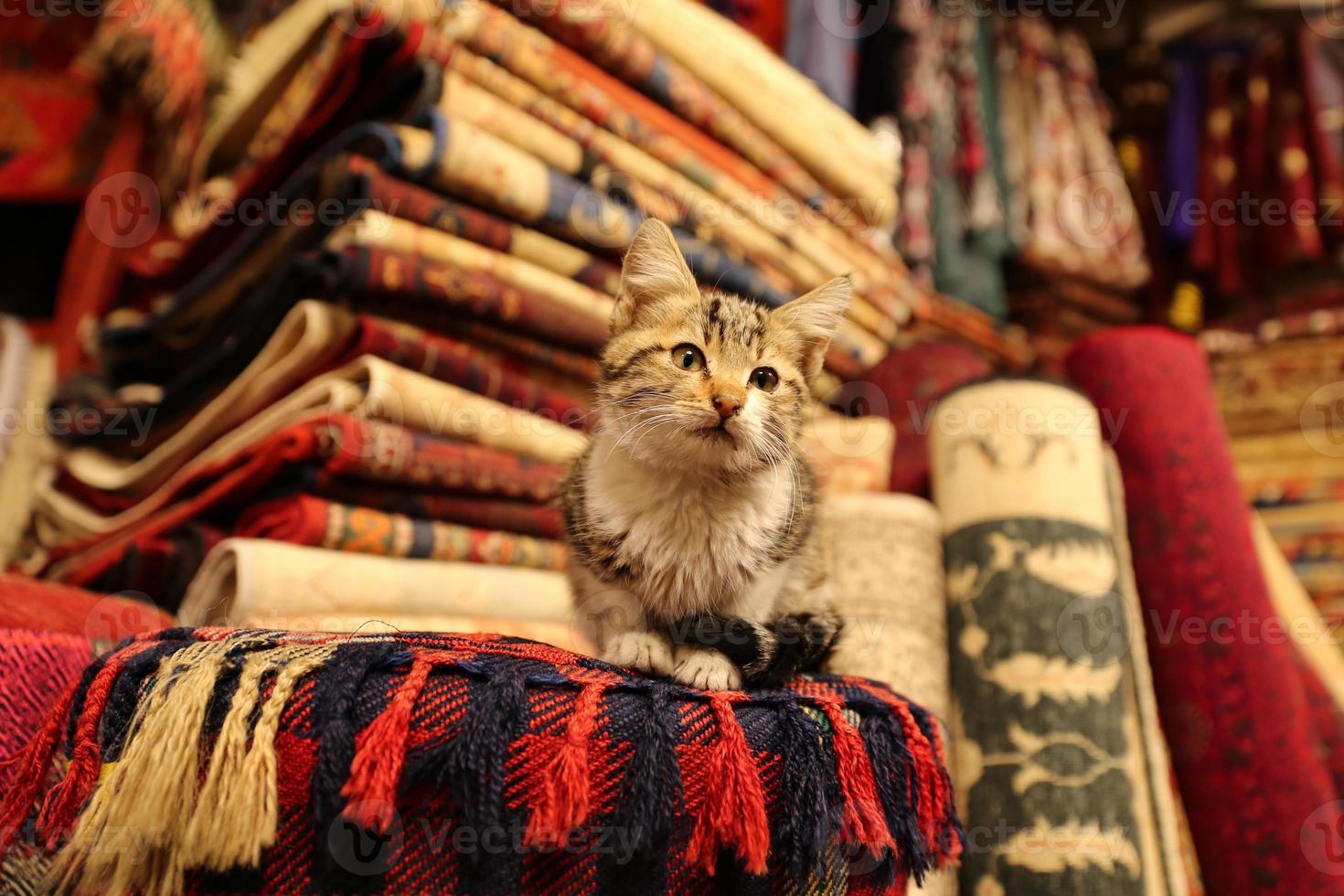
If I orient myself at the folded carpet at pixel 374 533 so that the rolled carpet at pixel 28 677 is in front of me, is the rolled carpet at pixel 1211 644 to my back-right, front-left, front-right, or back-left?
back-left

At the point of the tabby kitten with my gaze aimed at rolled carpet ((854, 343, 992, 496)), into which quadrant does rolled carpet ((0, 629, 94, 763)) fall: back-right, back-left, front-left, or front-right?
back-left

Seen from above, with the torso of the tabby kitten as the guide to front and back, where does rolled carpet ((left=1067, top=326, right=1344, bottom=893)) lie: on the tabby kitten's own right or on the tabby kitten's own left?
on the tabby kitten's own left

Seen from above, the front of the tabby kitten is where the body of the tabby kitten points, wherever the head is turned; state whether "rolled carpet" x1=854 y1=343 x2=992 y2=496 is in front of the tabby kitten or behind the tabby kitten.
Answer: behind

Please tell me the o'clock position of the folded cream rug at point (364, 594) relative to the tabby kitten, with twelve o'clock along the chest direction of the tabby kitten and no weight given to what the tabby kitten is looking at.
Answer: The folded cream rug is roughly at 4 o'clock from the tabby kitten.

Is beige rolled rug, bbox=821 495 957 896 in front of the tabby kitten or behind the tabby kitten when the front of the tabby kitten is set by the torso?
behind

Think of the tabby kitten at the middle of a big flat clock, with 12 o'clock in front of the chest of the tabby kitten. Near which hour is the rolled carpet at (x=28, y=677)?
The rolled carpet is roughly at 3 o'clock from the tabby kitten.

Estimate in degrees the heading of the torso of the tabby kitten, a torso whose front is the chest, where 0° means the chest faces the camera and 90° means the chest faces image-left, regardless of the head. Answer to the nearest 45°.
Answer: approximately 0°

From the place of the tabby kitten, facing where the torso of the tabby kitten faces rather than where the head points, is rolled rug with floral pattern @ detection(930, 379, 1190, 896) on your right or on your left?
on your left
